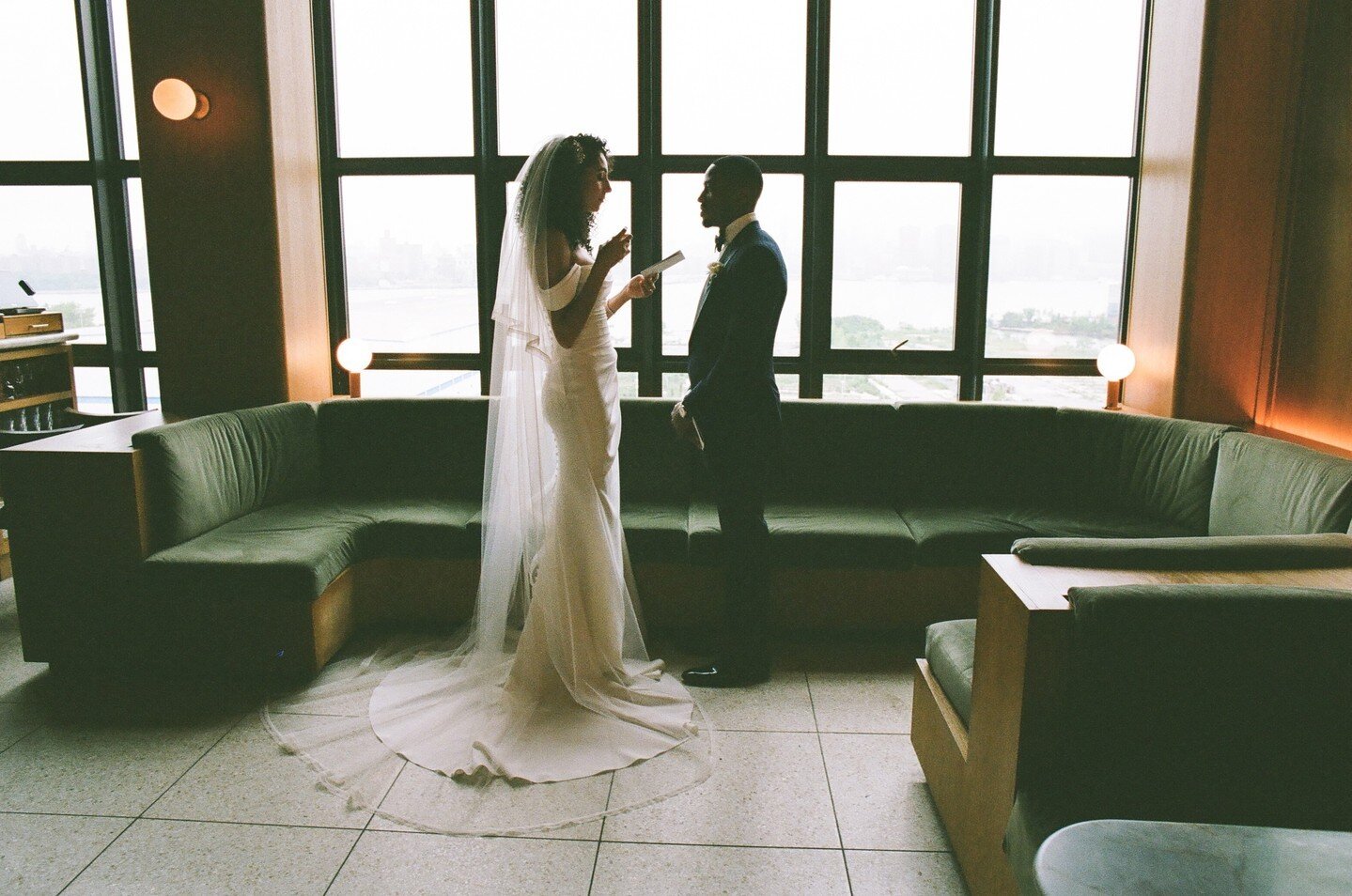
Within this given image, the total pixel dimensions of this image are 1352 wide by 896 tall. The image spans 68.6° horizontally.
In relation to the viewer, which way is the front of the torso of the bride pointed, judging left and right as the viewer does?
facing to the right of the viewer

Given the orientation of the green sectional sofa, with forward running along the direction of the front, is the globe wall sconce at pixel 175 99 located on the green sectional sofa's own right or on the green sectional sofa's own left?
on the green sectional sofa's own right

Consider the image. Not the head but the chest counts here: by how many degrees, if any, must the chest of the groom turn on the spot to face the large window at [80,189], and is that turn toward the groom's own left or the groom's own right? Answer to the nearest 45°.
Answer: approximately 45° to the groom's own right

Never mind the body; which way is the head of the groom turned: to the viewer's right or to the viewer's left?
to the viewer's left

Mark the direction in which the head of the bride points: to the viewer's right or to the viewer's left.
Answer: to the viewer's right

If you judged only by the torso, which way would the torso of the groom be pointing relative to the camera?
to the viewer's left

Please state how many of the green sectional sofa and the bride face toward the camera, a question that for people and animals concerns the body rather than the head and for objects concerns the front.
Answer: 1

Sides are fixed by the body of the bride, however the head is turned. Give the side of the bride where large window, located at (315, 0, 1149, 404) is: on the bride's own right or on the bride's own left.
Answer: on the bride's own left

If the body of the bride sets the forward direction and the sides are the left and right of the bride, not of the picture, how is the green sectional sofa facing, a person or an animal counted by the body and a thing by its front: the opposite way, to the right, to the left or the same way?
to the right

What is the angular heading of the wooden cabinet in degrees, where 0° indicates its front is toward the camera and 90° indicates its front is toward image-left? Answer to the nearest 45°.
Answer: approximately 315°
